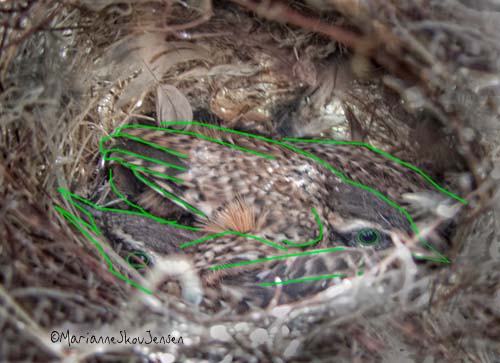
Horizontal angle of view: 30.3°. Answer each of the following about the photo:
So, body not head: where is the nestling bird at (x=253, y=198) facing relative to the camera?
to the viewer's right
